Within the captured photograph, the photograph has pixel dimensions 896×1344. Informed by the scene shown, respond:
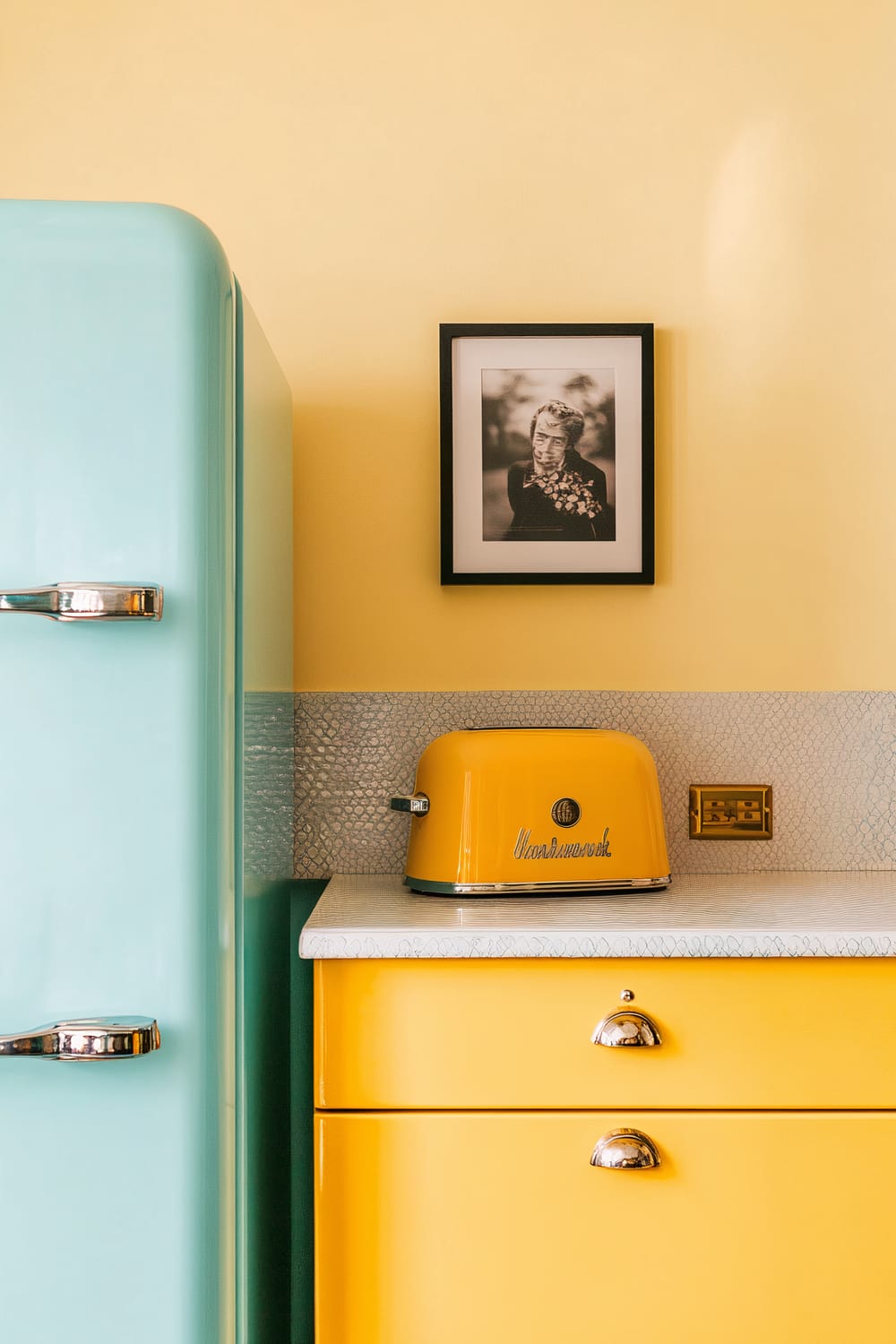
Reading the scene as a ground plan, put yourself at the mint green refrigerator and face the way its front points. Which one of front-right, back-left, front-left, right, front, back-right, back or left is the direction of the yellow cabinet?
left

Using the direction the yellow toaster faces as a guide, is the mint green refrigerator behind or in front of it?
in front

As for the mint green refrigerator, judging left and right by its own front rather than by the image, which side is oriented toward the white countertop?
left

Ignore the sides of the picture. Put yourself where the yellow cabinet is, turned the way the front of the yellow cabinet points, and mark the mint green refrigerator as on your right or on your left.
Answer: on your right

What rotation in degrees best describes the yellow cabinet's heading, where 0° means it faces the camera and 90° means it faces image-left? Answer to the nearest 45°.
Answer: approximately 0°

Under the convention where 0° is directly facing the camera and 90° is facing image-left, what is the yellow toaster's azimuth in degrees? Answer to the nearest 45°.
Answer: approximately 0°

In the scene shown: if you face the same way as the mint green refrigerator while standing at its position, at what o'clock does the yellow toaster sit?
The yellow toaster is roughly at 8 o'clock from the mint green refrigerator.
